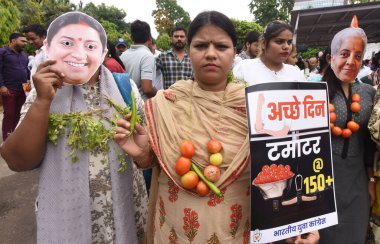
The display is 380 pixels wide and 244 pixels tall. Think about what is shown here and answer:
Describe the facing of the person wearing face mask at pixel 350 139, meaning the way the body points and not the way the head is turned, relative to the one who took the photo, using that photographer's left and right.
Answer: facing the viewer

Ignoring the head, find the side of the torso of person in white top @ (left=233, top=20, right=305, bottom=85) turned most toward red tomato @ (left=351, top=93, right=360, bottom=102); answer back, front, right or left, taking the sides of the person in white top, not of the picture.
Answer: front

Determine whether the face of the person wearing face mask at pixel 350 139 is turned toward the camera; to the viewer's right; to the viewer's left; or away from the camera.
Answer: toward the camera

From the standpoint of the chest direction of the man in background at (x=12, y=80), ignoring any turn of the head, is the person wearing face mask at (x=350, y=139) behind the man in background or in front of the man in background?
in front

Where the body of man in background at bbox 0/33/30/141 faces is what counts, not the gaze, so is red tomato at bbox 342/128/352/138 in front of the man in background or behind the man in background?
in front

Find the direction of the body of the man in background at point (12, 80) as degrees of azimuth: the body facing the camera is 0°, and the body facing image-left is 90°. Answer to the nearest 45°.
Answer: approximately 315°

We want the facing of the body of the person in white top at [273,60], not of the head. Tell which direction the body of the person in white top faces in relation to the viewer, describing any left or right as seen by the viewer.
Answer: facing the viewer and to the right of the viewer

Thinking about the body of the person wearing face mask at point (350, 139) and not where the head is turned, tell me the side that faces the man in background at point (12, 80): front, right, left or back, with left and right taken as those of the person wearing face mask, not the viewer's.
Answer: right

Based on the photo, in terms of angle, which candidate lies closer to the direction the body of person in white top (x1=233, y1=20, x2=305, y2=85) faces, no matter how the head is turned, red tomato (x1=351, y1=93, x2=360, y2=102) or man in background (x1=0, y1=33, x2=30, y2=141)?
the red tomato

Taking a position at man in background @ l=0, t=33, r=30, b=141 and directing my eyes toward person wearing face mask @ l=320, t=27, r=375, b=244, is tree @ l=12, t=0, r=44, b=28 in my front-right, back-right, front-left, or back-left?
back-left

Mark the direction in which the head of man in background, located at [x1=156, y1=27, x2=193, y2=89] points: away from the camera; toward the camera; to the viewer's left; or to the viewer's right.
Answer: toward the camera

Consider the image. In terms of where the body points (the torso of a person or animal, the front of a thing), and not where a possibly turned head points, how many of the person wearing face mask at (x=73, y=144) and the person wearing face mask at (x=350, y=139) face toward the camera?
2

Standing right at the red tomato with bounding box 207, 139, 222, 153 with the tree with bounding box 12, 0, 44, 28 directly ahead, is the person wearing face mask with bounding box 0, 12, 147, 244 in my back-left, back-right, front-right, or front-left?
front-left

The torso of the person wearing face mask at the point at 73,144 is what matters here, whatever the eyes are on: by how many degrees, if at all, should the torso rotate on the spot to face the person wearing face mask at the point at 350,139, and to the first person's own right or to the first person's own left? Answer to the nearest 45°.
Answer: approximately 90° to the first person's own left

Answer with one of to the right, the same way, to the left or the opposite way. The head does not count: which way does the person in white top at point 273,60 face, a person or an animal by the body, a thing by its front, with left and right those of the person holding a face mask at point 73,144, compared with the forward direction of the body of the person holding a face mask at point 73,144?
the same way

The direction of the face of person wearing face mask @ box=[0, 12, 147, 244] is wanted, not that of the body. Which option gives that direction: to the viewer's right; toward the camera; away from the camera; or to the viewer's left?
toward the camera
